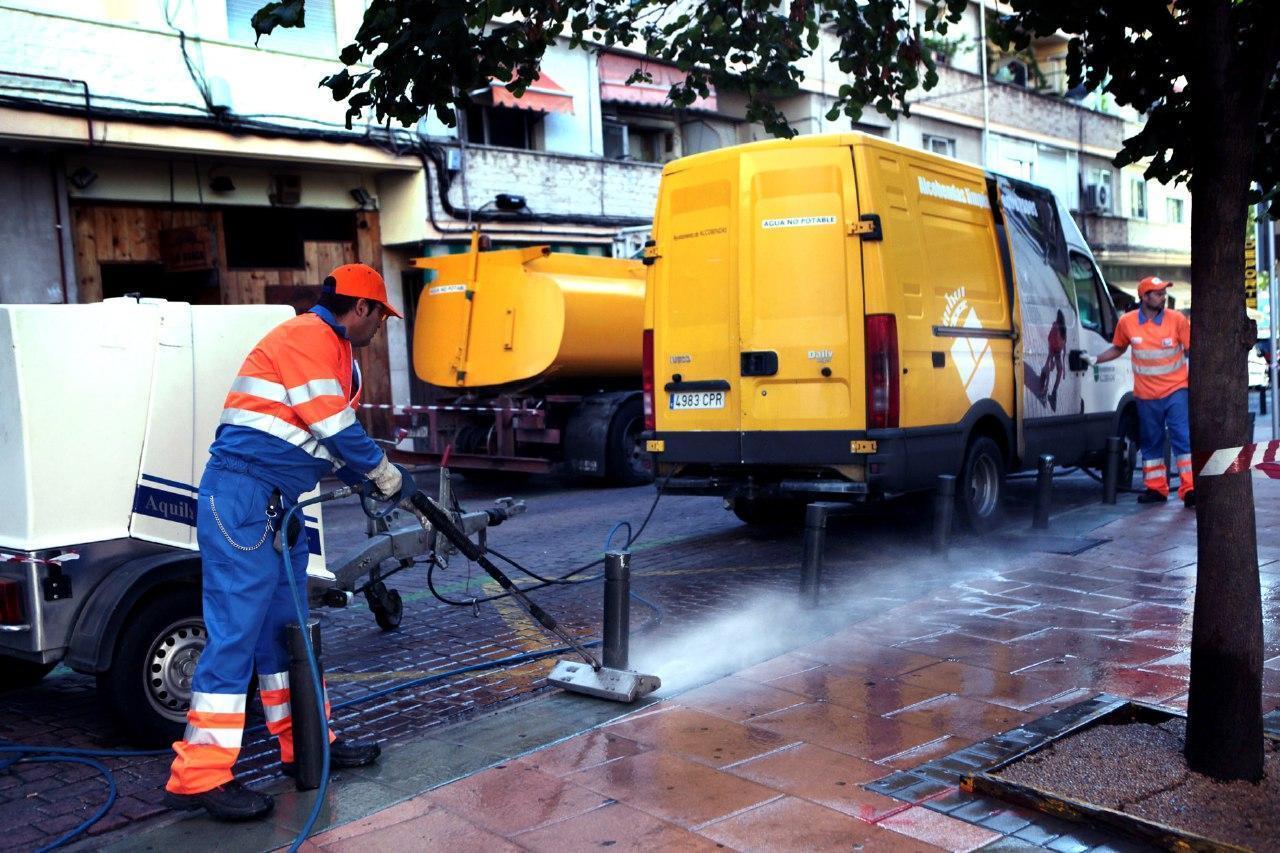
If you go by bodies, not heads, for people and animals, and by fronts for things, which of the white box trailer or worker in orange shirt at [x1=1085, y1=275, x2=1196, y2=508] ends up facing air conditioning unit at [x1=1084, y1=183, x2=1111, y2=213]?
the white box trailer

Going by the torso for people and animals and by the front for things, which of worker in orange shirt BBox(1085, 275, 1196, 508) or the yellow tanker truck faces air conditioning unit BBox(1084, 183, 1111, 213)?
the yellow tanker truck

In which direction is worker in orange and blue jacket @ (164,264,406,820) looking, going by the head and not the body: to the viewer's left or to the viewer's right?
to the viewer's right

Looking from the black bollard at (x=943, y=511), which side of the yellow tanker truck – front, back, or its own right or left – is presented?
right

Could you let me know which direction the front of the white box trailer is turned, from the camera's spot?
facing away from the viewer and to the right of the viewer

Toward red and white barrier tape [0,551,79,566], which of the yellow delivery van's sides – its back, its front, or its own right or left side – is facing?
back

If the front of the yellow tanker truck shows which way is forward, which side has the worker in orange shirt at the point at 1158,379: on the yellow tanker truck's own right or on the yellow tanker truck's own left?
on the yellow tanker truck's own right

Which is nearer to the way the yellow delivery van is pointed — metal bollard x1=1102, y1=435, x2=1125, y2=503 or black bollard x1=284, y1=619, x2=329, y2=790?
the metal bollard

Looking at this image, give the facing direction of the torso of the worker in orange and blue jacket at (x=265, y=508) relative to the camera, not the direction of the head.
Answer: to the viewer's right

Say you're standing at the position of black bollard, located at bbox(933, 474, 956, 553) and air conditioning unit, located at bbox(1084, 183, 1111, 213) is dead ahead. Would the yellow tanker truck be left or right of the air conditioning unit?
left
